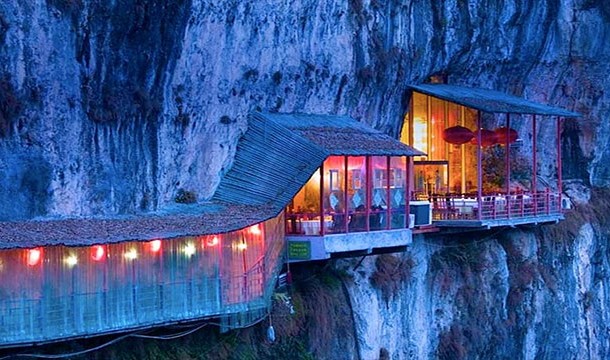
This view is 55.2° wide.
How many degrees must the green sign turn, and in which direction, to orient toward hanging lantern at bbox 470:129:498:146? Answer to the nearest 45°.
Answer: approximately 135° to its left

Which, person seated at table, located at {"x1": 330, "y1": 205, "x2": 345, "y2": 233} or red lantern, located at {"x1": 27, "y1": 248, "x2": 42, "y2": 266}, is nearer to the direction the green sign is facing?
the red lantern

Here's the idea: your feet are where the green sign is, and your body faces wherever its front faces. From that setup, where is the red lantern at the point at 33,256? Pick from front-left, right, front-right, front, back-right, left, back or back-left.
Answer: front-right

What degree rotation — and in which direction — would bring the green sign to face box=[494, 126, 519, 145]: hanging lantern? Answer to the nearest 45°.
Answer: approximately 135° to its left

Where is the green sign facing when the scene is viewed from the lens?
facing the viewer
